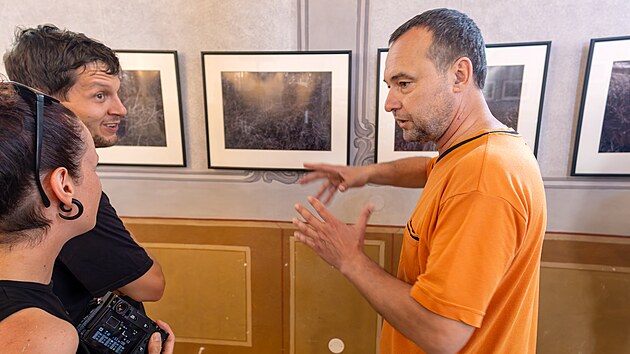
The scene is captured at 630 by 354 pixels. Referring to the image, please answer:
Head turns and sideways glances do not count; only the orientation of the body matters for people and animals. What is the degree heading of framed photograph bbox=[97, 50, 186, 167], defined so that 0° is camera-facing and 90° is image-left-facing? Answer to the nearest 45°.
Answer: approximately 0°

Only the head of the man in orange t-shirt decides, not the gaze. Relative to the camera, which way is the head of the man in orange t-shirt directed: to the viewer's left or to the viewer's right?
to the viewer's left

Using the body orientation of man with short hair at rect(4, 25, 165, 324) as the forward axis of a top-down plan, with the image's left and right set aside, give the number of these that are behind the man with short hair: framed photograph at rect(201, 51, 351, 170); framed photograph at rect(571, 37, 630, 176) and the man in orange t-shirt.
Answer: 0

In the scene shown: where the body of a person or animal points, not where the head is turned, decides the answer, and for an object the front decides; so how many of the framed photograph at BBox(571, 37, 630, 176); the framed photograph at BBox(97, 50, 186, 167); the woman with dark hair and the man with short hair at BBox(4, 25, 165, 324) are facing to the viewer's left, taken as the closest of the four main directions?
0

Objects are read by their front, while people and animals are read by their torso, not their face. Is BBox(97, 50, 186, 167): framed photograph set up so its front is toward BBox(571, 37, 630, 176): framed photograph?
no

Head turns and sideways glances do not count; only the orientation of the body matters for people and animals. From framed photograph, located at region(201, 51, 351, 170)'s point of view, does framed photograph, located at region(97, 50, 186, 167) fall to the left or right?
on its right

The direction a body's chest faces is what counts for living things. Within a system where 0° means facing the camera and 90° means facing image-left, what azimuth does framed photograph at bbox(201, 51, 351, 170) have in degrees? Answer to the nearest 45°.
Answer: approximately 0°

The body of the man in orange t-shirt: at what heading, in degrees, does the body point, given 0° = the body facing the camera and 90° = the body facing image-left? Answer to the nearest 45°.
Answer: approximately 90°

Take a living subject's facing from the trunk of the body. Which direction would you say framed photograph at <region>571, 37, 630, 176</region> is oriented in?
toward the camera

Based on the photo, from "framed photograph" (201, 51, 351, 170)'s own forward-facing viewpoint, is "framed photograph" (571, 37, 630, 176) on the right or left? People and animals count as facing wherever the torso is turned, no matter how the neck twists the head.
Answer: on its left

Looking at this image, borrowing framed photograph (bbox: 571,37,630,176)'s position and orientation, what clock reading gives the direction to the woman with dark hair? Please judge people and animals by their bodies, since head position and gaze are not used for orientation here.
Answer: The woman with dark hair is roughly at 1 o'clock from the framed photograph.

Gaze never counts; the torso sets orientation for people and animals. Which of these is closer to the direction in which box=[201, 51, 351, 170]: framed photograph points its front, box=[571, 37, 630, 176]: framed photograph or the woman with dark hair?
the woman with dark hair

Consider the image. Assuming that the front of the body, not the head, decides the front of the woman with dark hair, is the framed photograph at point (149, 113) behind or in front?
in front

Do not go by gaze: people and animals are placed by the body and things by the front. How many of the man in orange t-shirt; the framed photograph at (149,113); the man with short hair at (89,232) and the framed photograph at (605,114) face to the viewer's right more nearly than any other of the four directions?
1

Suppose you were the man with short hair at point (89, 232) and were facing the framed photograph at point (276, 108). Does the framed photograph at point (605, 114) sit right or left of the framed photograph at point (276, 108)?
right

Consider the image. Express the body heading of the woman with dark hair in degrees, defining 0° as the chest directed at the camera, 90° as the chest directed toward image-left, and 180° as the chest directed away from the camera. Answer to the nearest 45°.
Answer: approximately 225°

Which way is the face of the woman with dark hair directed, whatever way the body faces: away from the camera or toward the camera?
away from the camera
